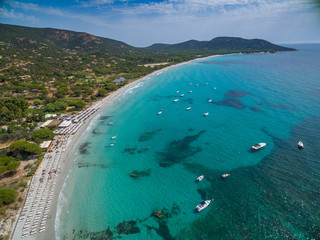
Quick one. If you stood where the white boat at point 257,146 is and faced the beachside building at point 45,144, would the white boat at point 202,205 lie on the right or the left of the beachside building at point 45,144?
left

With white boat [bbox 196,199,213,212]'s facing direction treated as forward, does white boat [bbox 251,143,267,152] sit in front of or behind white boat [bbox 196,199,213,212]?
in front

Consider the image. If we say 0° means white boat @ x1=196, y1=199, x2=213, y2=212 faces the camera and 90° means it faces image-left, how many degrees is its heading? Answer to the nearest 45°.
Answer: approximately 225°

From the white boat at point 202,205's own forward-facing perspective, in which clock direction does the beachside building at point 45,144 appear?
The beachside building is roughly at 8 o'clock from the white boat.

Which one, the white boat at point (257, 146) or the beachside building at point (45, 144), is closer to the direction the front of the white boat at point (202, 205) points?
the white boat
